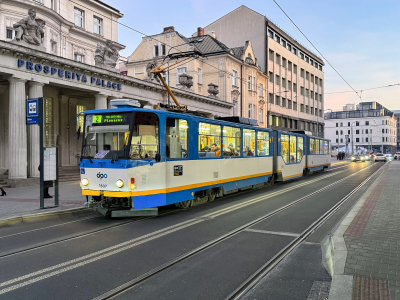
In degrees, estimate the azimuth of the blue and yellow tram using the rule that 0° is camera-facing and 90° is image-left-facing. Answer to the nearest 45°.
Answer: approximately 45°
